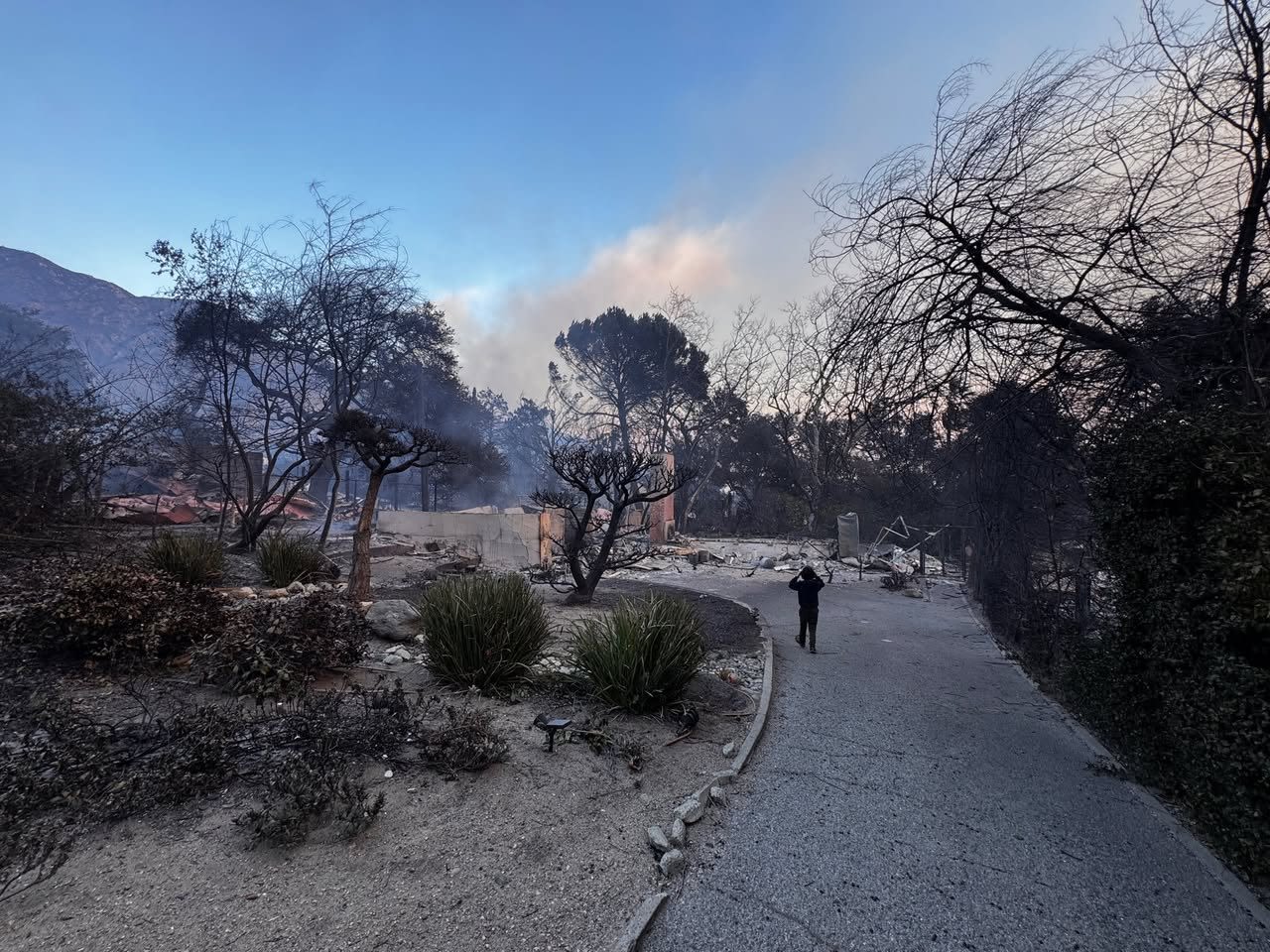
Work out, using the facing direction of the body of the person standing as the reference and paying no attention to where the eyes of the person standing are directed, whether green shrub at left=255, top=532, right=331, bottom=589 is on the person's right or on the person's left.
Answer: on the person's left

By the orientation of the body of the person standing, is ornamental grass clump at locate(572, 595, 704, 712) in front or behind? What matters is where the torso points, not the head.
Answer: behind

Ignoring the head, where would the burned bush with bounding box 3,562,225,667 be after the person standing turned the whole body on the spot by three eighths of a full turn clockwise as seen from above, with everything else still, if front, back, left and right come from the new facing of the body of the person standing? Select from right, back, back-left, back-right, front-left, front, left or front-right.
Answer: right

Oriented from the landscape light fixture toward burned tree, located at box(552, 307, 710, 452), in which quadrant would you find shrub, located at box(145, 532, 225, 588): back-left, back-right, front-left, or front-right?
front-left

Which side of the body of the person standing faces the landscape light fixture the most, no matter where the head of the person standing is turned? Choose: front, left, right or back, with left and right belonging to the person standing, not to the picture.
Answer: back

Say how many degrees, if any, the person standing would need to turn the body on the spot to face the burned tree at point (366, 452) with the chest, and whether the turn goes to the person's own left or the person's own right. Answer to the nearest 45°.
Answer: approximately 90° to the person's own left

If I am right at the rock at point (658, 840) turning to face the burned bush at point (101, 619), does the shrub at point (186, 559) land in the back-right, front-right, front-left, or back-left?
front-right

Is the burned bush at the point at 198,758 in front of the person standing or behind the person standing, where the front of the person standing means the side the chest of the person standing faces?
behind

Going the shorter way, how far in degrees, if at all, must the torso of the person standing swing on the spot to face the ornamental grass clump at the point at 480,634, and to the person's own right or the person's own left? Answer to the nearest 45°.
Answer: approximately 135° to the person's own left

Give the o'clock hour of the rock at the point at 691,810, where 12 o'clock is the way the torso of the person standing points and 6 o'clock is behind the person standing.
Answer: The rock is roughly at 6 o'clock from the person standing.

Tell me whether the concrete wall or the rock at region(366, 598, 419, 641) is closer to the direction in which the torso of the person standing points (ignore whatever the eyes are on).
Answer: the concrete wall

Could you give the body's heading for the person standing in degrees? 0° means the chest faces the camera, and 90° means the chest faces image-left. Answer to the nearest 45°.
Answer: approximately 180°

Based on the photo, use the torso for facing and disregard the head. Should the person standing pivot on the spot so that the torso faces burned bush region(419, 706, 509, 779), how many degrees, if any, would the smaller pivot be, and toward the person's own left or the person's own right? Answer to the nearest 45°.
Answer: approximately 180°
